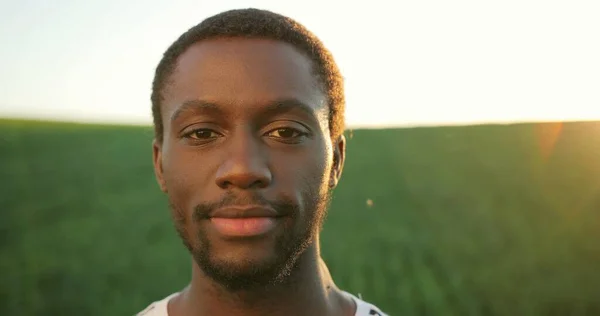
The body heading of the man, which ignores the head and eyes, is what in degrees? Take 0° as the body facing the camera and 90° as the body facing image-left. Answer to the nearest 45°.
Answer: approximately 0°
